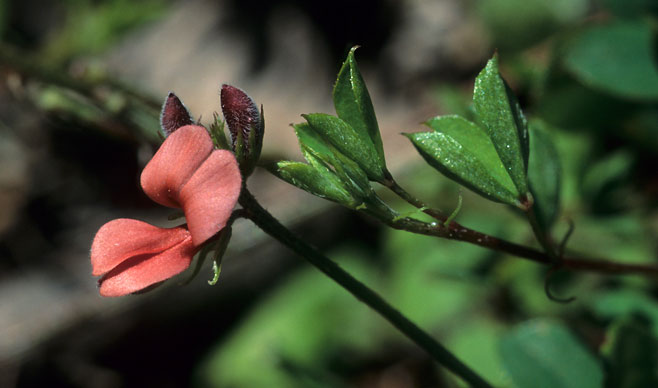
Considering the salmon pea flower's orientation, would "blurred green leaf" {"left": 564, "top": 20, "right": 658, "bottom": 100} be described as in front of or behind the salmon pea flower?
behind

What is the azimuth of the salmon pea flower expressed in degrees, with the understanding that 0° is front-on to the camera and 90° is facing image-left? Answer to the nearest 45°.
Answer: approximately 45°
